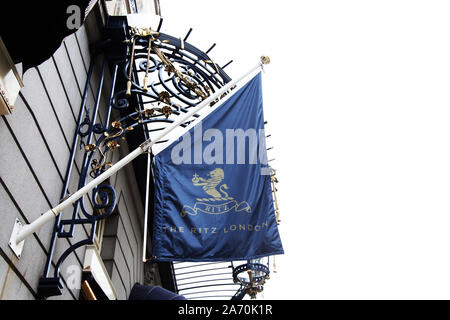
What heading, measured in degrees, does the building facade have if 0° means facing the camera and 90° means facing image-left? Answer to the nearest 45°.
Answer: approximately 315°
